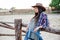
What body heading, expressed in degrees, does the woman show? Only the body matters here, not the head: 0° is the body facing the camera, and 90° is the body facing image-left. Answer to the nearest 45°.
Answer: approximately 45°

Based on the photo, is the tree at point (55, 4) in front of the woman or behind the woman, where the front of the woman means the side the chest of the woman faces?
behind
